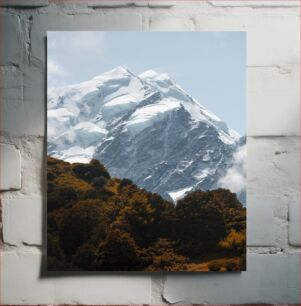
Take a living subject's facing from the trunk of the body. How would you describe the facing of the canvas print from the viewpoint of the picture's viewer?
facing the viewer
